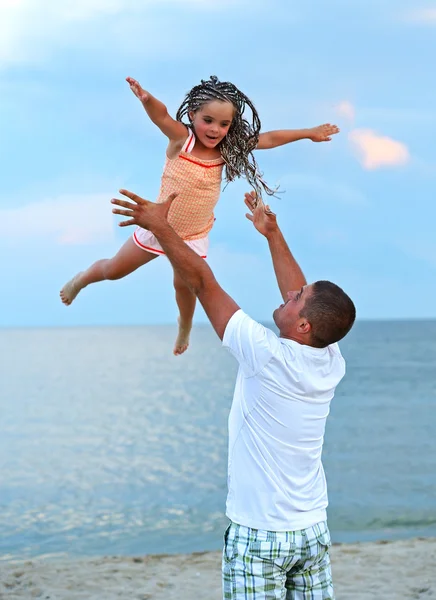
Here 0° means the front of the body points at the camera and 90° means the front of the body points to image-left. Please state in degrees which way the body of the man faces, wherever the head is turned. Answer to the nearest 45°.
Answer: approximately 135°

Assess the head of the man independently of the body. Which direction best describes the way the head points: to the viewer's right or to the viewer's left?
to the viewer's left
